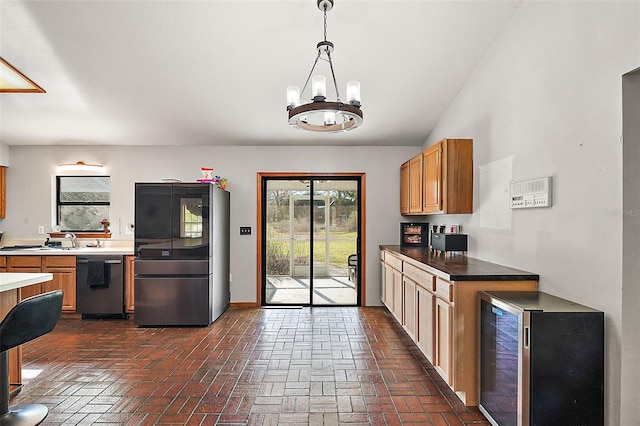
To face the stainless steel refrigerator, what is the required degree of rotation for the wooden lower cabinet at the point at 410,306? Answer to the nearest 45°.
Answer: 0° — it already faces it

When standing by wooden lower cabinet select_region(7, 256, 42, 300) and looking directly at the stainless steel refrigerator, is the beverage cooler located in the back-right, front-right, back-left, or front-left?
front-right

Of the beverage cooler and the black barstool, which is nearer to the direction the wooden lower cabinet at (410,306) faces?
the black barstool

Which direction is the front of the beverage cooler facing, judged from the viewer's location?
facing the viewer and to the left of the viewer

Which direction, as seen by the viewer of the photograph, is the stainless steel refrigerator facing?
facing the viewer

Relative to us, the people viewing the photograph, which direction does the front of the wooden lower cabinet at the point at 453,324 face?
facing to the left of the viewer

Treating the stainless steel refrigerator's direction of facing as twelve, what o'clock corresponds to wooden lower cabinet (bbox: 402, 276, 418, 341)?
The wooden lower cabinet is roughly at 10 o'clock from the stainless steel refrigerator.

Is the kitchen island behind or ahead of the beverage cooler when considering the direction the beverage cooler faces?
ahead

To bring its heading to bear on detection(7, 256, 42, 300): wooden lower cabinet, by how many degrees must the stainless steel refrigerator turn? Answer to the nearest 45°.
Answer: approximately 135° to its right

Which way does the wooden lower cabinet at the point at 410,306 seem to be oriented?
to the viewer's left

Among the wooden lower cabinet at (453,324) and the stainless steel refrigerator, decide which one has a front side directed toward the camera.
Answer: the stainless steel refrigerator

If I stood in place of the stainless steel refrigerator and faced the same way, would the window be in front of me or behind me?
behind

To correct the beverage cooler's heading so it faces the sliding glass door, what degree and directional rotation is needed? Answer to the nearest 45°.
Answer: approximately 90° to its right

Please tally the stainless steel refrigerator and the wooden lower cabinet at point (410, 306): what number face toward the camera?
1

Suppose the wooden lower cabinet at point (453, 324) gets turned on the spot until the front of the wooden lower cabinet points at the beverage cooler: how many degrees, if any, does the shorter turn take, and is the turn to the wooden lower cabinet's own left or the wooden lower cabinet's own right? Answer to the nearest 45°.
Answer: approximately 135° to the wooden lower cabinet's own left

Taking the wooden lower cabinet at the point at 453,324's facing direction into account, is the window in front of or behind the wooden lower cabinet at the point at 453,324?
in front
